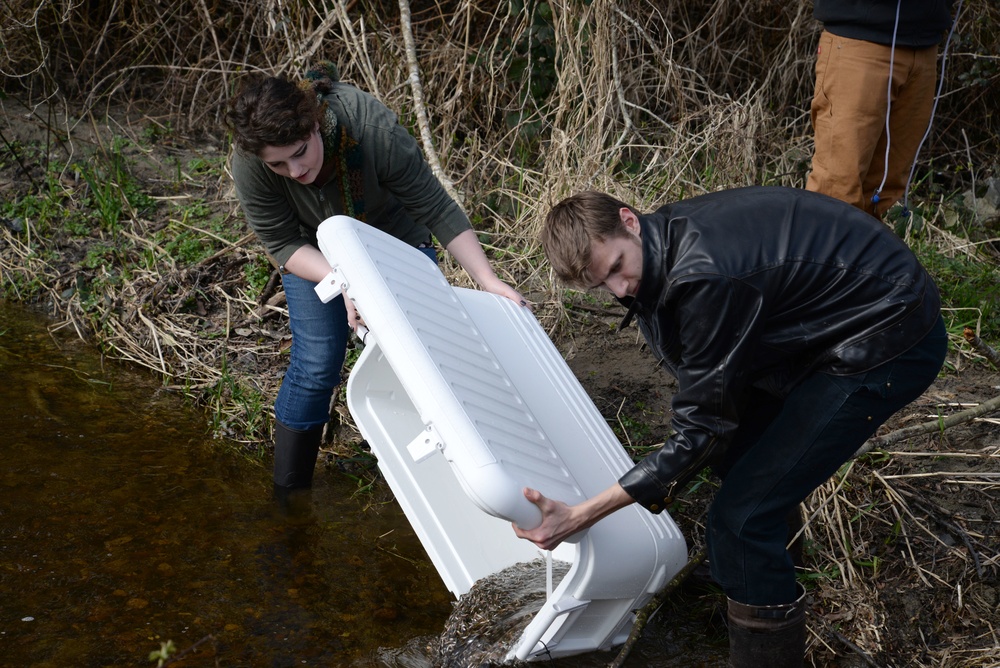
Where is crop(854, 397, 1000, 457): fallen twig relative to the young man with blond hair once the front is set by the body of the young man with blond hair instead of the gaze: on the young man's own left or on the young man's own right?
on the young man's own right

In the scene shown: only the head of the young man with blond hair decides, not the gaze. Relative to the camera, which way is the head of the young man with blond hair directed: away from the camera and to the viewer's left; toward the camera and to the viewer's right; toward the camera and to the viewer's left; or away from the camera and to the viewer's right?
toward the camera and to the viewer's left

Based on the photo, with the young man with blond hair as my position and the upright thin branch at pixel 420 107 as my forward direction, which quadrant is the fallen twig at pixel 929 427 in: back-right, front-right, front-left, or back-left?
front-right

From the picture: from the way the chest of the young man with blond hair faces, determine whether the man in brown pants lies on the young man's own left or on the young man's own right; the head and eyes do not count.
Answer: on the young man's own right

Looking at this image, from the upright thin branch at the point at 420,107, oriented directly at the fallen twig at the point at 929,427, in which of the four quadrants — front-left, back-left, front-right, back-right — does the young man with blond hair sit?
front-right

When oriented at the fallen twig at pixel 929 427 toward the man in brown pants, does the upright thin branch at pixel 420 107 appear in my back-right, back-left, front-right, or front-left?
front-left

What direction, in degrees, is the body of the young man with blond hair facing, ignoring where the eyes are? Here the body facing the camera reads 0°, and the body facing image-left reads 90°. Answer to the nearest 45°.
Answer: approximately 90°
